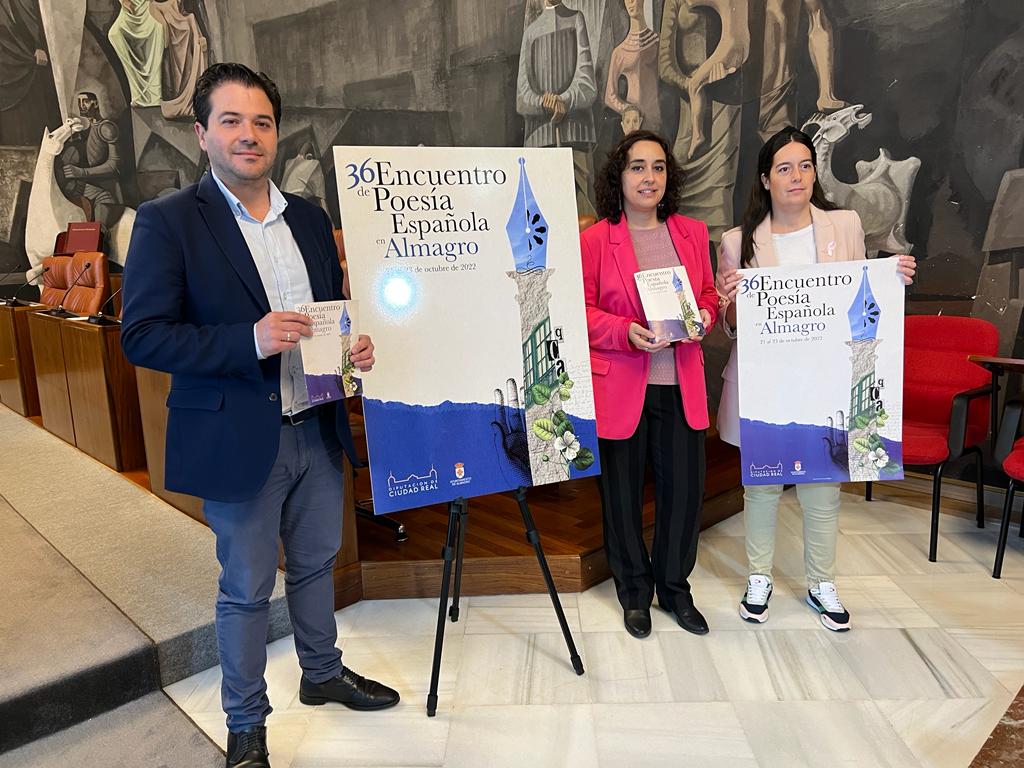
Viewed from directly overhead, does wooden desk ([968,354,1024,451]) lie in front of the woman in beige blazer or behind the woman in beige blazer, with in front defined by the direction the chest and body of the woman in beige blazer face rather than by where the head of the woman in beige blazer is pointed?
behind

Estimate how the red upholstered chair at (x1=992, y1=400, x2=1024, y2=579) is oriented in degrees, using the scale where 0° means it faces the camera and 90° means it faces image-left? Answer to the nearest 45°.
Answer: approximately 45°

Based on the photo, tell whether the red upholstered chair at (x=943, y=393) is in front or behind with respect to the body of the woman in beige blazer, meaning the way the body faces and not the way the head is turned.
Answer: behind

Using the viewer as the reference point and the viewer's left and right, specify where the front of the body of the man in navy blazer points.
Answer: facing the viewer and to the right of the viewer

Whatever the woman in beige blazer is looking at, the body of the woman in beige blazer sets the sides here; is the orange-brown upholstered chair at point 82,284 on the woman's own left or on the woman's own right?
on the woman's own right

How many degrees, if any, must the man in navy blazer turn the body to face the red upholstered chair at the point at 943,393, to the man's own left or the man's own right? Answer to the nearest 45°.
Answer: approximately 45° to the man's own left

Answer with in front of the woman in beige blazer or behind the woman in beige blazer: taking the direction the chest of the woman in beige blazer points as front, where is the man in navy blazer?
in front

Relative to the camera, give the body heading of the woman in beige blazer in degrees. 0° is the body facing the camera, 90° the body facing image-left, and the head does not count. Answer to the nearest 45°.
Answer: approximately 0°

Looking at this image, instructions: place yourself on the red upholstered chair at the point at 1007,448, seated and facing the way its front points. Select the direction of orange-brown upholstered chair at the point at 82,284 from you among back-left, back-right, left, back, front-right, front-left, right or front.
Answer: front-right

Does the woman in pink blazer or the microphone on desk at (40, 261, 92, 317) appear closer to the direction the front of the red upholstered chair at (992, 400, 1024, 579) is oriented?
the woman in pink blazer
